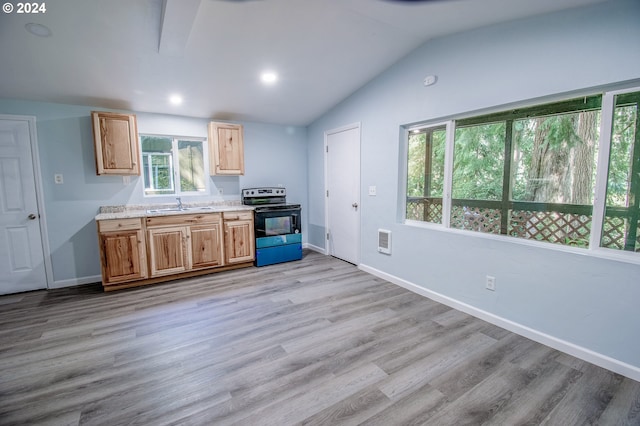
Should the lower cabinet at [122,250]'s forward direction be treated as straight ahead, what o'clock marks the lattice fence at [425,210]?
The lattice fence is roughly at 10 o'clock from the lower cabinet.

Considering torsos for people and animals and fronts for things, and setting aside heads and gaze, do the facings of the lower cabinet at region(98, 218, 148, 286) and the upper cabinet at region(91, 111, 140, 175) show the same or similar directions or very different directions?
same or similar directions

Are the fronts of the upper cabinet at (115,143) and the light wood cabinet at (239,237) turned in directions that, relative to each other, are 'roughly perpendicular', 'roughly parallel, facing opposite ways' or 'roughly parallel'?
roughly parallel

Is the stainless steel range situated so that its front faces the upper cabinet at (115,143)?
no

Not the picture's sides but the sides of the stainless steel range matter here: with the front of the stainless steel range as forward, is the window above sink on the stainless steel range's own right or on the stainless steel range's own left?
on the stainless steel range's own right

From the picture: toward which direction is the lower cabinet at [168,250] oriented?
toward the camera

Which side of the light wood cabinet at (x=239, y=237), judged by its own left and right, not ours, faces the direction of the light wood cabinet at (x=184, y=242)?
right

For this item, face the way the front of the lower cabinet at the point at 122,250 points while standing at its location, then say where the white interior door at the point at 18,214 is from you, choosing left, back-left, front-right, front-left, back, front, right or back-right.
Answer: back-right

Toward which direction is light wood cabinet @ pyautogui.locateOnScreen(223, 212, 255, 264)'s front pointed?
toward the camera

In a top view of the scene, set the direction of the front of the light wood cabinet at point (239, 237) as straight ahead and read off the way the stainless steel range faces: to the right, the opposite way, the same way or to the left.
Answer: the same way

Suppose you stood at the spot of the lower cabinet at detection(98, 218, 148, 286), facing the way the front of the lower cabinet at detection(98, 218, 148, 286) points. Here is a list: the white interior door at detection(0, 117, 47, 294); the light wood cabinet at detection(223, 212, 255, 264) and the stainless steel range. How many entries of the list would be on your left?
2

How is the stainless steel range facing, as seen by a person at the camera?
facing the viewer

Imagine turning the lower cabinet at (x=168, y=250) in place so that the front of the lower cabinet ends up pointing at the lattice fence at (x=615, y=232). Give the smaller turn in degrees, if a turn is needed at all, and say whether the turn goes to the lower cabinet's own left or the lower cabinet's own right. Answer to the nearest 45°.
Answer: approximately 45° to the lower cabinet's own left

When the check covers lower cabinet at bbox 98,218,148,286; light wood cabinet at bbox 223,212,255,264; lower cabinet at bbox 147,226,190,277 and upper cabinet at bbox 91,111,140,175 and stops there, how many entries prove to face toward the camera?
4

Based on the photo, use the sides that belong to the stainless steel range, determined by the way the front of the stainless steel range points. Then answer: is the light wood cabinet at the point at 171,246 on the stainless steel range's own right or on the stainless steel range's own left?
on the stainless steel range's own right

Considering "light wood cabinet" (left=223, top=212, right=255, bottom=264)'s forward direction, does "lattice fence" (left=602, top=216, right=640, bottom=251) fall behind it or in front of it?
in front

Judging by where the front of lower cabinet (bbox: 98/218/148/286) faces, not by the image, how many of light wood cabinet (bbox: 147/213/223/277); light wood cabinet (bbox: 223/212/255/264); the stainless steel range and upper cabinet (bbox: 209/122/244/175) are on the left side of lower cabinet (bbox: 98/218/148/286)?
4
